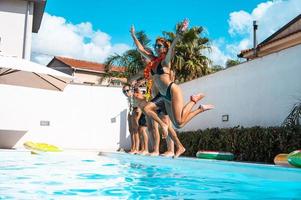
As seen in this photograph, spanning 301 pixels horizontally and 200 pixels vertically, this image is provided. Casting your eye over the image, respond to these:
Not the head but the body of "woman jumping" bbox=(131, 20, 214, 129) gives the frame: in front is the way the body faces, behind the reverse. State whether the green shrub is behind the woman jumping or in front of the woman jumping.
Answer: behind

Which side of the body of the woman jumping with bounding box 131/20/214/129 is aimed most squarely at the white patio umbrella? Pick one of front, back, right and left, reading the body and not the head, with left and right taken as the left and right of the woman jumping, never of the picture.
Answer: right

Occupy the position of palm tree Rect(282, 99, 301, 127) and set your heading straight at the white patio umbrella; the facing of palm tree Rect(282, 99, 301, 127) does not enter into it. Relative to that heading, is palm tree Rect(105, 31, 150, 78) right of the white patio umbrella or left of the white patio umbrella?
right

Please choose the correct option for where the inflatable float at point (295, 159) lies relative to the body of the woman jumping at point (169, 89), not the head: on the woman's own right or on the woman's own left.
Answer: on the woman's own left

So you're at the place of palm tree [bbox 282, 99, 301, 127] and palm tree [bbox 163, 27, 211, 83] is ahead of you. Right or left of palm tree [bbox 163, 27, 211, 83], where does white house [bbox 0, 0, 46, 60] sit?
left
